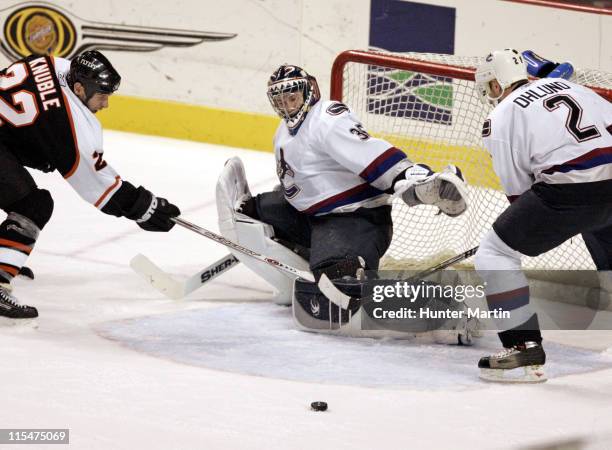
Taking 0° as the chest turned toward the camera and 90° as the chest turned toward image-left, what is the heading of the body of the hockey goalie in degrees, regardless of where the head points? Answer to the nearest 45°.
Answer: approximately 45°

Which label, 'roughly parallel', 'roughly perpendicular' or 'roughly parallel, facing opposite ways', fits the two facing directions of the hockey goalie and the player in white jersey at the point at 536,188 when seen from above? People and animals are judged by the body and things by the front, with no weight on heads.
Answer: roughly perpendicular

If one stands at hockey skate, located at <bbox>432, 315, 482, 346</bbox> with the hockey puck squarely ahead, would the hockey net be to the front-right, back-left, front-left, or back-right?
back-right

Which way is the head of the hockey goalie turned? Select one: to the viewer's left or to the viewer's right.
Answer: to the viewer's left

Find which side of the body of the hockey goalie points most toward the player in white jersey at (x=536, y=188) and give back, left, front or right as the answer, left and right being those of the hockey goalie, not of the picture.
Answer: left

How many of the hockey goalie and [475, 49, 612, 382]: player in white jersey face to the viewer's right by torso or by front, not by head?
0

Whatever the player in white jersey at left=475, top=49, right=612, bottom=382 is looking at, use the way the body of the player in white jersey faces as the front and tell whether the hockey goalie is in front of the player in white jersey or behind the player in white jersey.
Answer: in front

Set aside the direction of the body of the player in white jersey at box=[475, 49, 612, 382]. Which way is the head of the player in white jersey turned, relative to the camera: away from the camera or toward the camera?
away from the camera

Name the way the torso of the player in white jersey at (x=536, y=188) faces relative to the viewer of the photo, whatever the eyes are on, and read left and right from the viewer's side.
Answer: facing away from the viewer and to the left of the viewer

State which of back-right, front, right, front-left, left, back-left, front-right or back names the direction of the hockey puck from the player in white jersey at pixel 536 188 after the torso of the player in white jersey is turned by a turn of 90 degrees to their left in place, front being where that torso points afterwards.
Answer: front
